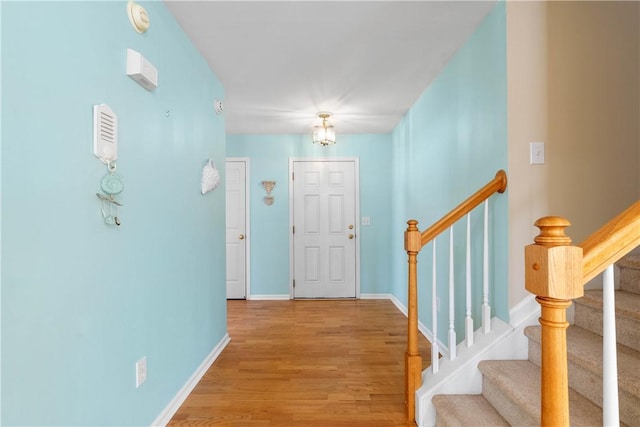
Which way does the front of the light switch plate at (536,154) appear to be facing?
toward the camera

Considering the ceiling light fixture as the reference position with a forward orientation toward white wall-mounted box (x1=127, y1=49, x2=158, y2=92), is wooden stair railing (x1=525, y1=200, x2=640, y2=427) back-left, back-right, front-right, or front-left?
front-left

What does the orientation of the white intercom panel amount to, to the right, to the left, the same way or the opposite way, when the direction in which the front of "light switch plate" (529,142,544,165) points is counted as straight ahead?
to the left

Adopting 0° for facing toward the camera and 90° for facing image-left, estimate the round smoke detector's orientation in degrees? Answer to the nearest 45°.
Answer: approximately 315°

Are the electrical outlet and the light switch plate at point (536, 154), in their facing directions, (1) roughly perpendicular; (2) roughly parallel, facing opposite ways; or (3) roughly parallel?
roughly perpendicular

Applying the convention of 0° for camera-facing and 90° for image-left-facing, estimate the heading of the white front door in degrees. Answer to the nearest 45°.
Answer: approximately 0°

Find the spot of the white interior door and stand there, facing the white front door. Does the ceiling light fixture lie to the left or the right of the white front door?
right

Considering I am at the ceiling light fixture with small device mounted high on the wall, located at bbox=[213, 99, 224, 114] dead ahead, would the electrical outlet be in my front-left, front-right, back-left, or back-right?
front-left

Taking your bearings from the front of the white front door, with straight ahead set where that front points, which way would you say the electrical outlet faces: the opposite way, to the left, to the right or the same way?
to the left

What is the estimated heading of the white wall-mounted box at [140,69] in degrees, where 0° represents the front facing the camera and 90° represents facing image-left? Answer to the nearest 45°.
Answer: approximately 315°
